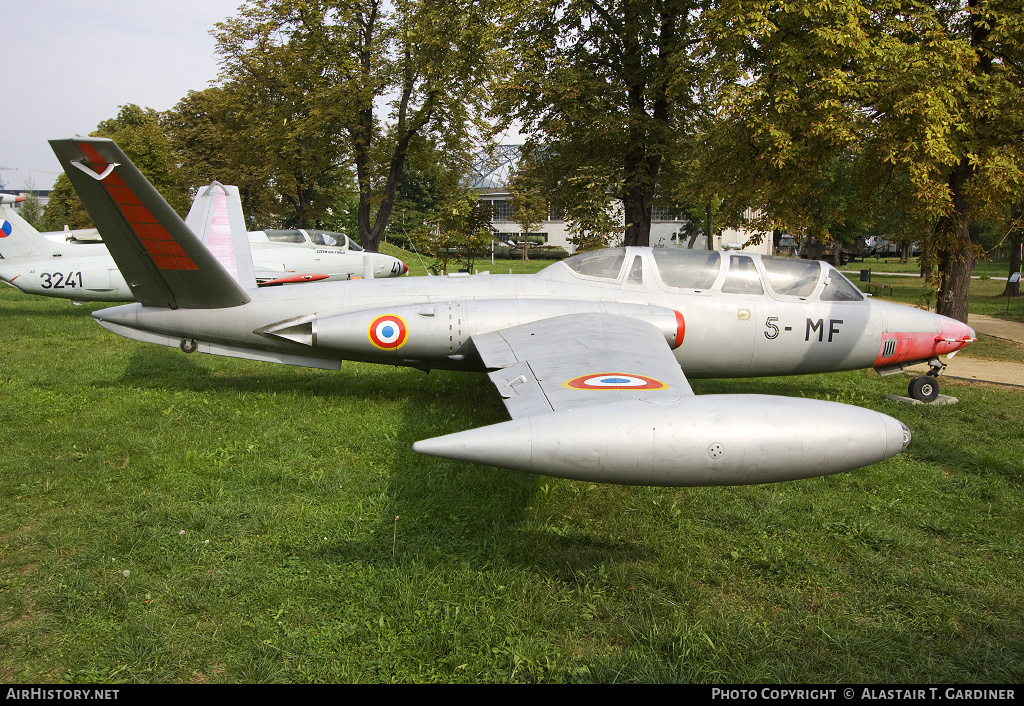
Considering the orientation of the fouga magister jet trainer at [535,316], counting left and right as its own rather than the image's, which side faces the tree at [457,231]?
left

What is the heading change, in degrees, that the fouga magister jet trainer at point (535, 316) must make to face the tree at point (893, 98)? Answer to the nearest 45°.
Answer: approximately 45° to its left

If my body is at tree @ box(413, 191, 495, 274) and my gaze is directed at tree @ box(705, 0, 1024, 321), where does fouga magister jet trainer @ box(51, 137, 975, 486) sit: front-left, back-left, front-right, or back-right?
front-right

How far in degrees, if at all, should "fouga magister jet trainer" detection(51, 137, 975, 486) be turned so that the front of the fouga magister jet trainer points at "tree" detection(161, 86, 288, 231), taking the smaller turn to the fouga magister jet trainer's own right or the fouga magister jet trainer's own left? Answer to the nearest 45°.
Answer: approximately 135° to the fouga magister jet trainer's own left

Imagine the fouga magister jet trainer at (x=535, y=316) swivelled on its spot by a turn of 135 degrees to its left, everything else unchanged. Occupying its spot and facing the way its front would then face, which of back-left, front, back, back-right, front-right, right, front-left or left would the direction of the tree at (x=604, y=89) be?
front-right

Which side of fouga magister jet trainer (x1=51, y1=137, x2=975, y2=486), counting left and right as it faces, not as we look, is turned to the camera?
right

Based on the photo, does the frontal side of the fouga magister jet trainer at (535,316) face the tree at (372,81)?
no
